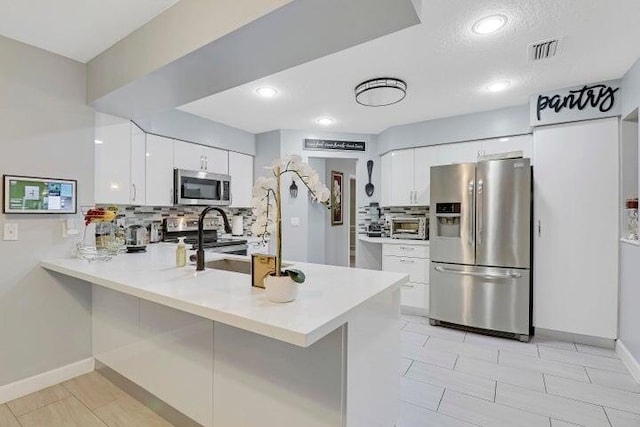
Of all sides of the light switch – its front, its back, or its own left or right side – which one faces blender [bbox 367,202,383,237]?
left

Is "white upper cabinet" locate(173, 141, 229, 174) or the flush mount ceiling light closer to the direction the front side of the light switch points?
the flush mount ceiling light

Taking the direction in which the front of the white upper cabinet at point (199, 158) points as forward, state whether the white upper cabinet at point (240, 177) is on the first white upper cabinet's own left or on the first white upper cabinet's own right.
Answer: on the first white upper cabinet's own left

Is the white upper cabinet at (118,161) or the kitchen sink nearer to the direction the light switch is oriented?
the kitchen sink

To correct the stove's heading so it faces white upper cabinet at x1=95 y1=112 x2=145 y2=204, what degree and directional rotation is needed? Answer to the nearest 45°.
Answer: approximately 90° to its right

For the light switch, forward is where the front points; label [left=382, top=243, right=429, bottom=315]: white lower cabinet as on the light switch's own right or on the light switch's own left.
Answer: on the light switch's own left

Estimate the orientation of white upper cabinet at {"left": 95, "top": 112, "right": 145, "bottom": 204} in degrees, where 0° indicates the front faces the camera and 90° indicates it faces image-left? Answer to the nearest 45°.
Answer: approximately 315°

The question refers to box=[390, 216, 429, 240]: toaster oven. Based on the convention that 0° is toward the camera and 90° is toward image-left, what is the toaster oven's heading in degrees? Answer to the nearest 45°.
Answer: approximately 0°

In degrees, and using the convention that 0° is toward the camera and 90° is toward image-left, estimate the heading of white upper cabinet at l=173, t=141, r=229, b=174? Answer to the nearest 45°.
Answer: approximately 315°
